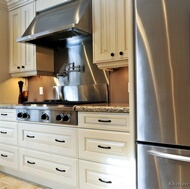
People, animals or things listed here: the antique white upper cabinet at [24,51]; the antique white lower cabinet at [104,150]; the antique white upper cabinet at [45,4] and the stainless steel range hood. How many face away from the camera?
0

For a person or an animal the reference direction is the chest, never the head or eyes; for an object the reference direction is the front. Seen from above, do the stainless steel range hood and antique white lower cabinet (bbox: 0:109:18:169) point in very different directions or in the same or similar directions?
same or similar directions

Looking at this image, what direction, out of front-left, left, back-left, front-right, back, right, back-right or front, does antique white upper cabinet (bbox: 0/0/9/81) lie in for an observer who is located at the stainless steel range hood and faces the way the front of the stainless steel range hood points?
right

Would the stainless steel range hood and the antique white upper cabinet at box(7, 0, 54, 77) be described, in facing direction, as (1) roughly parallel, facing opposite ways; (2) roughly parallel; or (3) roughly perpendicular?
roughly parallel

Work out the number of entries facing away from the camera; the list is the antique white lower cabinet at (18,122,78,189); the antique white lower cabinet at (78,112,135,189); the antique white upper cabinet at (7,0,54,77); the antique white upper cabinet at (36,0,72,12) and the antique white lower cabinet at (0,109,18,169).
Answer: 0

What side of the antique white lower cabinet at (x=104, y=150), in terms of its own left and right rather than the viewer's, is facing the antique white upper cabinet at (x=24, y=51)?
right

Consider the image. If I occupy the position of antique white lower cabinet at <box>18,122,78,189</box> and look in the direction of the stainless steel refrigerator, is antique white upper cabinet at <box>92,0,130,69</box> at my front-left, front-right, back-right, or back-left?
front-left

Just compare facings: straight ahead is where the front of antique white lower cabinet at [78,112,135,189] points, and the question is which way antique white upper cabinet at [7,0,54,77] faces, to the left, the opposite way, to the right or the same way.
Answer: the same way

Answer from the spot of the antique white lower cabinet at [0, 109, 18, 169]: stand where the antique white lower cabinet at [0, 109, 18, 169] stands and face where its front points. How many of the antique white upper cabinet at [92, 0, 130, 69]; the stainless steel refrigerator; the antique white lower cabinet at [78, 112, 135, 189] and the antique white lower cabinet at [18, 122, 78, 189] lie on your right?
0

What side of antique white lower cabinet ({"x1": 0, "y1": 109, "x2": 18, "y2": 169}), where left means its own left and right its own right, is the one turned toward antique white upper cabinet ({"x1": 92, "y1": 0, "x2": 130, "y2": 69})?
left

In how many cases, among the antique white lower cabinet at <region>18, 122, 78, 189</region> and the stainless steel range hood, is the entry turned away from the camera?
0

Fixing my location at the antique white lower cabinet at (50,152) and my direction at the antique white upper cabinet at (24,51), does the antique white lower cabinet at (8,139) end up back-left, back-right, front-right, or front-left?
front-left

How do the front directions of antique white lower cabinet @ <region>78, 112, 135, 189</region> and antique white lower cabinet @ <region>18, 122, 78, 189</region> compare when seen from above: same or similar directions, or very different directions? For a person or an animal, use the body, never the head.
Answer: same or similar directions

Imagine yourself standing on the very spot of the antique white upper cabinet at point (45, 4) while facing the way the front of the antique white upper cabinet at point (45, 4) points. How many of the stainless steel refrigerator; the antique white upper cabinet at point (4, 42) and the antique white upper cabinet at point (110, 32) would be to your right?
1

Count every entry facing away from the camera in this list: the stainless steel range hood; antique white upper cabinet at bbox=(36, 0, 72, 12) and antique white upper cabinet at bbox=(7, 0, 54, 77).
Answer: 0
